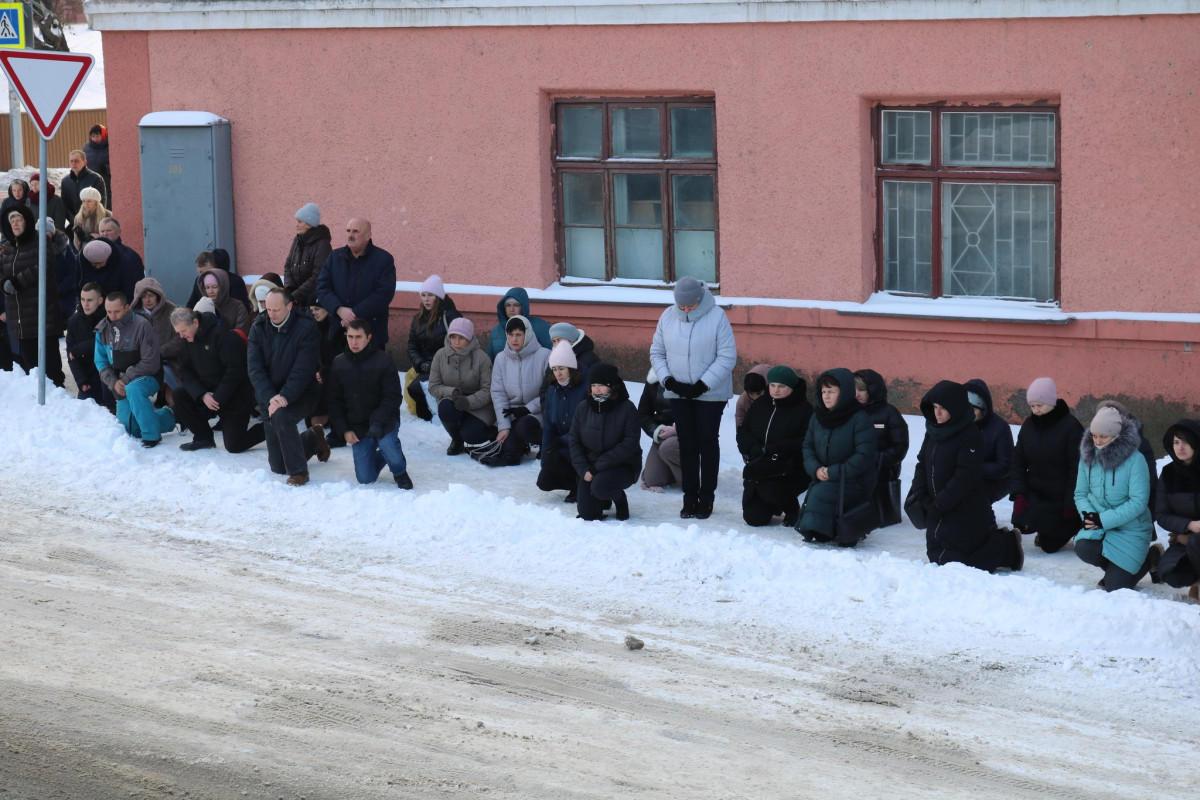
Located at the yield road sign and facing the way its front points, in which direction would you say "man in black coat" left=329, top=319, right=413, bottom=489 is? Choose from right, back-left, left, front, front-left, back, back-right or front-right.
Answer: front-left

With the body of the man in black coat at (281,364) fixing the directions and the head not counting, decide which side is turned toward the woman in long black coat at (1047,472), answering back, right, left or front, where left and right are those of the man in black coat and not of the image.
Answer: left

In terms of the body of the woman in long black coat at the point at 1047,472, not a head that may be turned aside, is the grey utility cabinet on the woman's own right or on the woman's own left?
on the woman's own right

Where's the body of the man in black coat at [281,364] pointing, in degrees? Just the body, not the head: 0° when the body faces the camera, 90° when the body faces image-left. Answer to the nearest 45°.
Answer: approximately 45°

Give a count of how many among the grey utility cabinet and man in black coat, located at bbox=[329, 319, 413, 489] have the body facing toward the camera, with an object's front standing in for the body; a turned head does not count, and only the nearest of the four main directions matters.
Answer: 2

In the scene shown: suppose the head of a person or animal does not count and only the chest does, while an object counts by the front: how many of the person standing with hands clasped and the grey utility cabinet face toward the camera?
2

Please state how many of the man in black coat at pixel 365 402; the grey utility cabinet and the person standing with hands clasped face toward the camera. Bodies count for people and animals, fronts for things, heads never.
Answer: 3

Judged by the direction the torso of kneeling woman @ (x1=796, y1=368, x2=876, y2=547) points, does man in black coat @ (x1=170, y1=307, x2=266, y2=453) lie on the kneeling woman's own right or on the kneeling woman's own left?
on the kneeling woman's own right

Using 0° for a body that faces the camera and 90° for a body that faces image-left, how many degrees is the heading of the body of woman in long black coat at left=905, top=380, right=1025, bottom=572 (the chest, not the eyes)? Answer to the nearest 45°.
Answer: approximately 45°

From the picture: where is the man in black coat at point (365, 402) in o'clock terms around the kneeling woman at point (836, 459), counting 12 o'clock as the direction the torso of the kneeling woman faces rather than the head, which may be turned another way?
The man in black coat is roughly at 2 o'clock from the kneeling woman.
